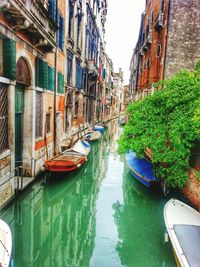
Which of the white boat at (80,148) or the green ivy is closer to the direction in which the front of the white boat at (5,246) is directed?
the white boat

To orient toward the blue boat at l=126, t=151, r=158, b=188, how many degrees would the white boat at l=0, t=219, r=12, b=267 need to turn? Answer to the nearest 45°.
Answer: approximately 45° to its right

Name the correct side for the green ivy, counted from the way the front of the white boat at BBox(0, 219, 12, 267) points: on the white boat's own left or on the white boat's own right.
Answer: on the white boat's own right

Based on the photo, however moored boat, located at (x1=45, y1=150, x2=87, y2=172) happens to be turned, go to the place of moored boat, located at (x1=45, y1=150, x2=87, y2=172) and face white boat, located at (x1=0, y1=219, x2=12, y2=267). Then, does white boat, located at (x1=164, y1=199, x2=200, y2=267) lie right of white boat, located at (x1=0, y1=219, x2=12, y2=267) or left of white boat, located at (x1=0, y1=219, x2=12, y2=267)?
left

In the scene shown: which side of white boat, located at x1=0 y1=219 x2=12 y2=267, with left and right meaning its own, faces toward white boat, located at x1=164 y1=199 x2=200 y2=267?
right

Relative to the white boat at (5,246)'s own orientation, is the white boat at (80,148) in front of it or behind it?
in front

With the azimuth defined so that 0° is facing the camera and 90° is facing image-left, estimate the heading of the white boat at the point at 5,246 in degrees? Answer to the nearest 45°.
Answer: approximately 180°

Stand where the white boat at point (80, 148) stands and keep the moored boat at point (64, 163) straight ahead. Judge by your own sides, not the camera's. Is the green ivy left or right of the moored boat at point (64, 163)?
left

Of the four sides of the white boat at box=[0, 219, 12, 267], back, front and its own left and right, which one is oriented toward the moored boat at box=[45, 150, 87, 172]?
front

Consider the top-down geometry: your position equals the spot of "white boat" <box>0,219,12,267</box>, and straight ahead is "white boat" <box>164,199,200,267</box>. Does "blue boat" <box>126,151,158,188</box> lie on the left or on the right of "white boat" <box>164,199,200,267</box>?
left
